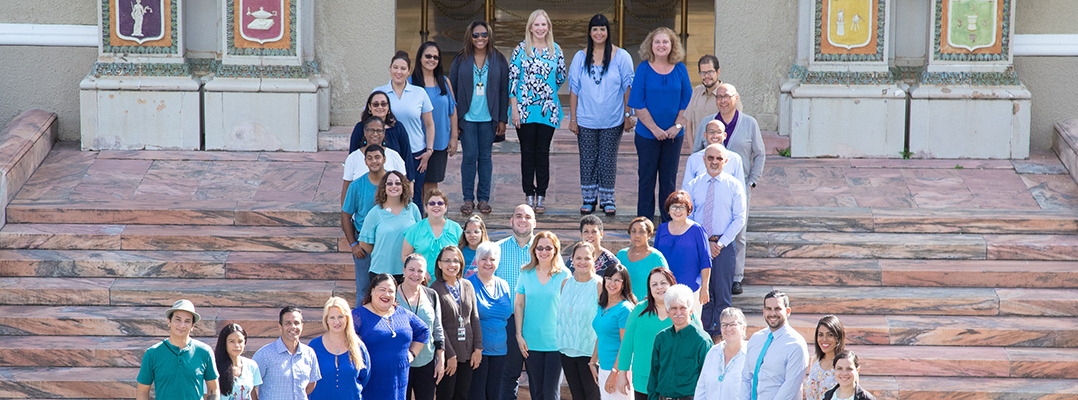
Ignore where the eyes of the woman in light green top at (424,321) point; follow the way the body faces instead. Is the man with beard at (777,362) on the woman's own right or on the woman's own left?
on the woman's own left

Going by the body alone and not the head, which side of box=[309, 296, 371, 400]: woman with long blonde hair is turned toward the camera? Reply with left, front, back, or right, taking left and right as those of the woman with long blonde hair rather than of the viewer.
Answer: front

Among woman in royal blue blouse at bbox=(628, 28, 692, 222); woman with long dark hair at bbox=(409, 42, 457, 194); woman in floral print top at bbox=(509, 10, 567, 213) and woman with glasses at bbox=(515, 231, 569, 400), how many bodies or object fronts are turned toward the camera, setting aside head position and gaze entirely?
4

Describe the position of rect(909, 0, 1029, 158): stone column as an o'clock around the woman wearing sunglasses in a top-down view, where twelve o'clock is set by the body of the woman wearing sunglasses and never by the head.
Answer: The stone column is roughly at 8 o'clock from the woman wearing sunglasses.

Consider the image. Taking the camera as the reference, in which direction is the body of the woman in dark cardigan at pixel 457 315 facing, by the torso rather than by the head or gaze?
toward the camera

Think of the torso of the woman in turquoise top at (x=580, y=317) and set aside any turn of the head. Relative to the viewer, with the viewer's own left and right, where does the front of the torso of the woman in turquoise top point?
facing the viewer

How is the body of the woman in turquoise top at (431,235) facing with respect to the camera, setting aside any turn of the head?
toward the camera

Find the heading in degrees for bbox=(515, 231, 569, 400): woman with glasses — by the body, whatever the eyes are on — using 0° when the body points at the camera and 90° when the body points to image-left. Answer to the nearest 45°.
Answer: approximately 0°

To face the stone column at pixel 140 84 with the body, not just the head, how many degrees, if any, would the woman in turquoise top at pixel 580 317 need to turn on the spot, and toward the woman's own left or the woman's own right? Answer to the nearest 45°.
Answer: approximately 135° to the woman's own right

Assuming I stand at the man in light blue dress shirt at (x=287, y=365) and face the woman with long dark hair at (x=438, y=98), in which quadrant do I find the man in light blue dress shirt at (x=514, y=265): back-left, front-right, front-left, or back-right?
front-right

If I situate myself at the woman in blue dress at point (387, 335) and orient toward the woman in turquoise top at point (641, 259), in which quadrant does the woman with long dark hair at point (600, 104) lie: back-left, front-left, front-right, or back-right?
front-left

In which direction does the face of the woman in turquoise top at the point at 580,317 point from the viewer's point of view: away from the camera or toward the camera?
toward the camera

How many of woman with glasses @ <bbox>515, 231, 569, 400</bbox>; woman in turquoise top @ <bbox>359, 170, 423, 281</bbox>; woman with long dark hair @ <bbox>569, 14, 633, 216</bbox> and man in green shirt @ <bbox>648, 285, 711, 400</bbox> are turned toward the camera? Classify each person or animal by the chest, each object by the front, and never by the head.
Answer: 4

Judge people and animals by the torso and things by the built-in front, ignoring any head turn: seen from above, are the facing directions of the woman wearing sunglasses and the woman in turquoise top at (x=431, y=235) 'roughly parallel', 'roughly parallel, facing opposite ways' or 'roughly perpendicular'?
roughly parallel

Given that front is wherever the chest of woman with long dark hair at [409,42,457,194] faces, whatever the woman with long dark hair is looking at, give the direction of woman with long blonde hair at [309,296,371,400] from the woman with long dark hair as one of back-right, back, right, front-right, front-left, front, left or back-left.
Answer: front
